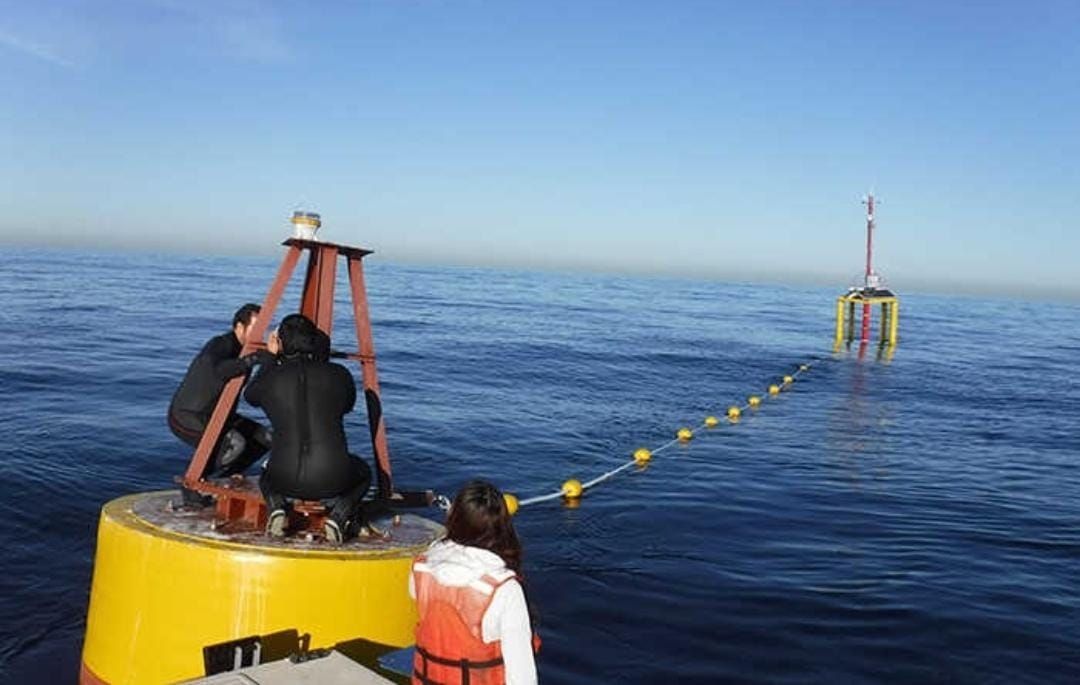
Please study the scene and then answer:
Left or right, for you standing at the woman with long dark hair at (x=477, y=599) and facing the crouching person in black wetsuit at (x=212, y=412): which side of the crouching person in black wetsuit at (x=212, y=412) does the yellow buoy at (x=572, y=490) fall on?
right

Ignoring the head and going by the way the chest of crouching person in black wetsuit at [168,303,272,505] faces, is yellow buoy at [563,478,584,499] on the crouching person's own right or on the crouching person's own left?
on the crouching person's own left

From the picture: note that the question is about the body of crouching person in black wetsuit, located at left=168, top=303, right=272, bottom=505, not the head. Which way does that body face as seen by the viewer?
to the viewer's right

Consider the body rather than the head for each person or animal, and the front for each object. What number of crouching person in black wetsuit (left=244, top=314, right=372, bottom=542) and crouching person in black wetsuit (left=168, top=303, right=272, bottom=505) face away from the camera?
1

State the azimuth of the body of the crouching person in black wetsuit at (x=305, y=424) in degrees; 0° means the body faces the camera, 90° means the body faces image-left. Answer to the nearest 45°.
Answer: approximately 180°

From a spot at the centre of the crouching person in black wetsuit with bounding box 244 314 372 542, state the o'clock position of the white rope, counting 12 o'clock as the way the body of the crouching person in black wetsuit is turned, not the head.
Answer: The white rope is roughly at 1 o'clock from the crouching person in black wetsuit.

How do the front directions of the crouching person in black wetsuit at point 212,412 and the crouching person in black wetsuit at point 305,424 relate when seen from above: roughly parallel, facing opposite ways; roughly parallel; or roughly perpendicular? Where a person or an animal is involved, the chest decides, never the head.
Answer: roughly perpendicular

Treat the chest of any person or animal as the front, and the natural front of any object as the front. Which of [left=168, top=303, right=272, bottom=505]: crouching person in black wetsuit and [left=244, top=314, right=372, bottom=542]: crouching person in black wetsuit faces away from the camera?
[left=244, top=314, right=372, bottom=542]: crouching person in black wetsuit
